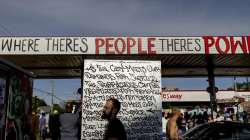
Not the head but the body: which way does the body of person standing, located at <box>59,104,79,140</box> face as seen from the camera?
away from the camera
